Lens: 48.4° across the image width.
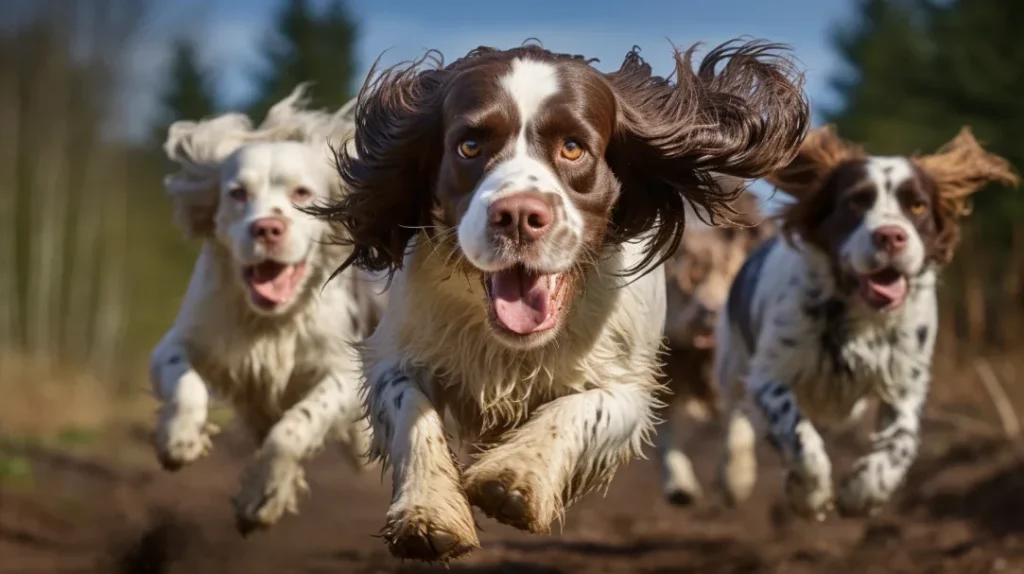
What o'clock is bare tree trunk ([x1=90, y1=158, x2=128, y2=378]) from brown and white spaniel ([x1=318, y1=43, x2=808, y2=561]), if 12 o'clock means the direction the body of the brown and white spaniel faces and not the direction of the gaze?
The bare tree trunk is roughly at 5 o'clock from the brown and white spaniel.

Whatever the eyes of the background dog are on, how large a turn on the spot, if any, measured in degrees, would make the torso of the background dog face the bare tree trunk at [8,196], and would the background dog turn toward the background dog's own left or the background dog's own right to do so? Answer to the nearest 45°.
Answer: approximately 135° to the background dog's own right

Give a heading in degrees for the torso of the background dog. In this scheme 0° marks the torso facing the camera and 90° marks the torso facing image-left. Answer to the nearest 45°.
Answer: approximately 0°

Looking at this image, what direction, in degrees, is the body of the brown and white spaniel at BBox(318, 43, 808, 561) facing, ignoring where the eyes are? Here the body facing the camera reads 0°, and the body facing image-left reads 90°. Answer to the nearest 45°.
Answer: approximately 0°

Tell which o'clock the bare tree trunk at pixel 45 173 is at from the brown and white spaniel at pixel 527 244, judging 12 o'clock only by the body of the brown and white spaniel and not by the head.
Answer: The bare tree trunk is roughly at 5 o'clock from the brown and white spaniel.

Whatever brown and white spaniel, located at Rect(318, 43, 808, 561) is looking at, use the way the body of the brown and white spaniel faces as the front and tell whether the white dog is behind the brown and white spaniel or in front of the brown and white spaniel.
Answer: behind

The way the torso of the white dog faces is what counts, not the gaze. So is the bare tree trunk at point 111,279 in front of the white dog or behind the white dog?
behind
